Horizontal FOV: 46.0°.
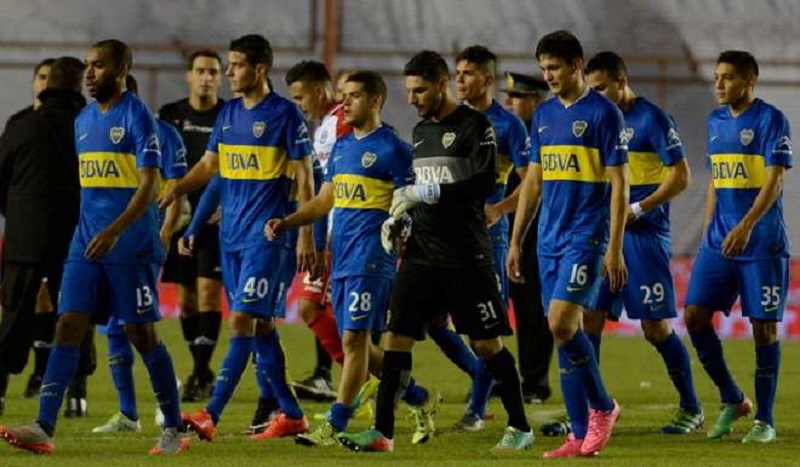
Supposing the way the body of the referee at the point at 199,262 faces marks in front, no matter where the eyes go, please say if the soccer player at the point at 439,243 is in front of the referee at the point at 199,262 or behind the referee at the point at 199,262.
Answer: in front

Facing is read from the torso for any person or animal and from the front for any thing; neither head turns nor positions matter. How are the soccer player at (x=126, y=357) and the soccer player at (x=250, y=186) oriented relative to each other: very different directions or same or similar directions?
same or similar directions

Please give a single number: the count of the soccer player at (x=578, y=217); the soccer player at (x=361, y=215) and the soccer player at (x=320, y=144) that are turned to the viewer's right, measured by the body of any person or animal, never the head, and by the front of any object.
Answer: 0

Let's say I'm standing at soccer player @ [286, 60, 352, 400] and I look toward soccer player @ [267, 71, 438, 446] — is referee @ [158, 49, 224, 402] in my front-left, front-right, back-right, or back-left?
back-right

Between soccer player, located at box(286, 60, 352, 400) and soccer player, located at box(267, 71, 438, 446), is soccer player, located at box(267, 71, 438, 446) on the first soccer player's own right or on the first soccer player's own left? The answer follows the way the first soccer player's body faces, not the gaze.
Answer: on the first soccer player's own left

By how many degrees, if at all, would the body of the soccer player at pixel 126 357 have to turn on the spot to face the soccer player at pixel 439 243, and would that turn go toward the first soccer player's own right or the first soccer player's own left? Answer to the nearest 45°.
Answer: approximately 90° to the first soccer player's own left

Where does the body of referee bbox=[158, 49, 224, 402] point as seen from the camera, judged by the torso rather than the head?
toward the camera

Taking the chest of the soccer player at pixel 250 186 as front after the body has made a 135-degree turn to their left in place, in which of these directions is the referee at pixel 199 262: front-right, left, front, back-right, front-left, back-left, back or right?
left

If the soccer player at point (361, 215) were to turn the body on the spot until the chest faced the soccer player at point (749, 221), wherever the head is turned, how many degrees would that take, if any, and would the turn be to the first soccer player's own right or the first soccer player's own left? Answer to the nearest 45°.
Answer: approximately 135° to the first soccer player's own left

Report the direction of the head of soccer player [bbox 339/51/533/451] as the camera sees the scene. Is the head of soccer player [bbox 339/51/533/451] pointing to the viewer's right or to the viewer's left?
to the viewer's left

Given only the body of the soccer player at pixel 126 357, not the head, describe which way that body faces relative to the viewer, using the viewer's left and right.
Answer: facing the viewer and to the left of the viewer
